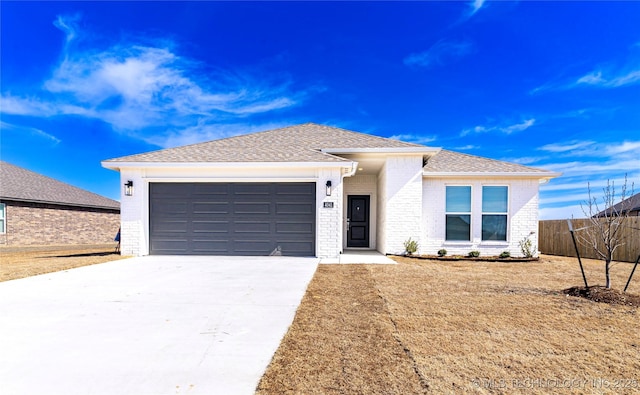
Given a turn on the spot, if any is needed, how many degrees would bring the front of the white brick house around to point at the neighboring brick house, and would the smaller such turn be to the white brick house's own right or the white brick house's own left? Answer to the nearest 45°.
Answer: approximately 135° to the white brick house's own right

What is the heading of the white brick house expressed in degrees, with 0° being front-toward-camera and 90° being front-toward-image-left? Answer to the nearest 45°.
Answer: approximately 0°
